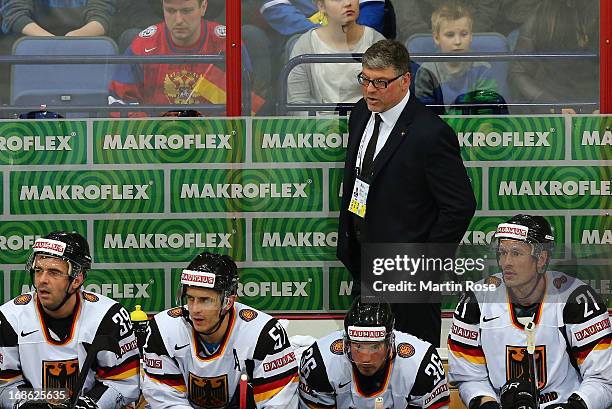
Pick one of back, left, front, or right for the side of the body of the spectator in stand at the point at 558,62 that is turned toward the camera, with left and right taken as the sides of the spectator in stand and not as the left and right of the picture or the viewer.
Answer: front

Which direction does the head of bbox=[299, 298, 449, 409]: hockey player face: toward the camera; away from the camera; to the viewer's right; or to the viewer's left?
toward the camera

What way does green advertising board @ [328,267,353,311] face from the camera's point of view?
toward the camera

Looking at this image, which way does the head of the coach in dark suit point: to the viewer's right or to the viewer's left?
to the viewer's left

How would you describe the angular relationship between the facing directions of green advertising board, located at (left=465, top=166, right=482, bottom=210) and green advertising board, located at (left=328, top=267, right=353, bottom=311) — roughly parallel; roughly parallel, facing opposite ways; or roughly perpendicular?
roughly parallel

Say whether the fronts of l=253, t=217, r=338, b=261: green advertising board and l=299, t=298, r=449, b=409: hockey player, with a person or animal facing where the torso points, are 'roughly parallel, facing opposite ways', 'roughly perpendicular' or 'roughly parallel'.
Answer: roughly parallel

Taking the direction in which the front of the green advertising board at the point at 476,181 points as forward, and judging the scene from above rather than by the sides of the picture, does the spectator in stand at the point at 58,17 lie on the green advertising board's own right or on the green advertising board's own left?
on the green advertising board's own right

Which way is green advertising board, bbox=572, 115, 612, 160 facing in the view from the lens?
facing the viewer

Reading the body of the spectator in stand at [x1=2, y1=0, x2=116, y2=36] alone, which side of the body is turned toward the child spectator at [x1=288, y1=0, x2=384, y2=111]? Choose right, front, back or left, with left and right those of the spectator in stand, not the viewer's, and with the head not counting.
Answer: left

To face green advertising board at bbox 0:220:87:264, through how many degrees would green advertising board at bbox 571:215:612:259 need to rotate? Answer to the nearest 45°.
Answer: approximately 90° to its right

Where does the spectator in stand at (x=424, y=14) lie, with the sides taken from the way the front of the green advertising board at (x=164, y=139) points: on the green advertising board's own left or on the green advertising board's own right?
on the green advertising board's own left

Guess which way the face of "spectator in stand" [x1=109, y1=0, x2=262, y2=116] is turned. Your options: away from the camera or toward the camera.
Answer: toward the camera

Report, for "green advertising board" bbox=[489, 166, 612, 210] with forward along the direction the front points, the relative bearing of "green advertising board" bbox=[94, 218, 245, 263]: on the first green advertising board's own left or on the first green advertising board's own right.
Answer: on the first green advertising board's own right

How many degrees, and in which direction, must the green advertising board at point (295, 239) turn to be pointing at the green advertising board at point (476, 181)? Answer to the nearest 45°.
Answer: approximately 90° to its left

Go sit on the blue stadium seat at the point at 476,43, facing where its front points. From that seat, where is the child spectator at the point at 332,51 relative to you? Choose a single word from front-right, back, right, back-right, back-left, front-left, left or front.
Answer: right

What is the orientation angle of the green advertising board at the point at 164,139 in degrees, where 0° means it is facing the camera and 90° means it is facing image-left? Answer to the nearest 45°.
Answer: approximately 0°

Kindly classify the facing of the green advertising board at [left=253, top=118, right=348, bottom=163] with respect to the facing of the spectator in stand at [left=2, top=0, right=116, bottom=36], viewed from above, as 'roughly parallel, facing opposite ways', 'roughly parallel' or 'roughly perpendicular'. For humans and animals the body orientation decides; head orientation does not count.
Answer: roughly parallel
